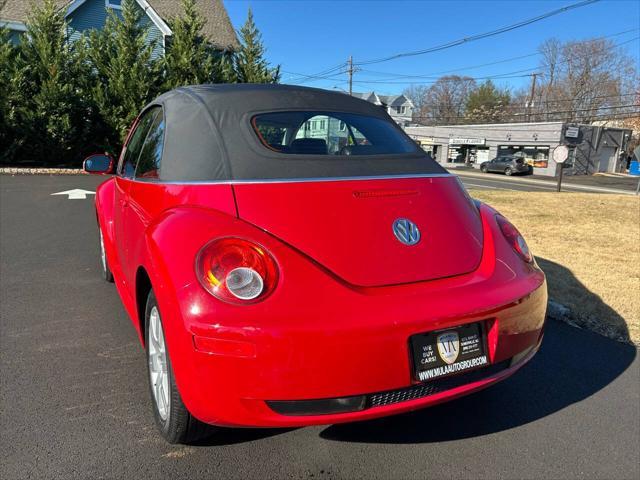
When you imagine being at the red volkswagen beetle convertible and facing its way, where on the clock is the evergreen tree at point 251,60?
The evergreen tree is roughly at 1 o'clock from the red volkswagen beetle convertible.

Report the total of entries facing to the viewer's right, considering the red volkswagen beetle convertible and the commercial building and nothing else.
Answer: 0

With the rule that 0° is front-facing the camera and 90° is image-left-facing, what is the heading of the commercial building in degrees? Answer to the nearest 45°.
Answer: approximately 45°

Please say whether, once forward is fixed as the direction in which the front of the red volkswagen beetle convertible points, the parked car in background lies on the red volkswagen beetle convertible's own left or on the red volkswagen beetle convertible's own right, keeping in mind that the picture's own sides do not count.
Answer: on the red volkswagen beetle convertible's own right

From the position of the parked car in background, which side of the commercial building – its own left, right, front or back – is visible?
front

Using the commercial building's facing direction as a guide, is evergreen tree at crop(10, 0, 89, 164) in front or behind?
in front

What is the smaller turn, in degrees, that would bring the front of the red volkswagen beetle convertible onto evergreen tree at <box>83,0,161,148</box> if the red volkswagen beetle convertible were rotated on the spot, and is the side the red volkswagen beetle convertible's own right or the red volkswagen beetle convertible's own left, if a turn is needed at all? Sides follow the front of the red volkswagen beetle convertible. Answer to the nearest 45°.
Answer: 0° — it already faces it

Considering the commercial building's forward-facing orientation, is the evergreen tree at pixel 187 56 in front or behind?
in front

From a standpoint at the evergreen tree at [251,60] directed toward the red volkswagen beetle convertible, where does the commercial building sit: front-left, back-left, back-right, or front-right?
back-left

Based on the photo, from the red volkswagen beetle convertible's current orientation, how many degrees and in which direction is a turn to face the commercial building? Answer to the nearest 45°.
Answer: approximately 90° to its right

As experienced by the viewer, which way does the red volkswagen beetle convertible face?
facing away from the viewer and to the left of the viewer
